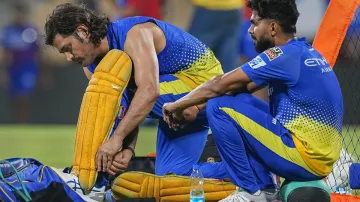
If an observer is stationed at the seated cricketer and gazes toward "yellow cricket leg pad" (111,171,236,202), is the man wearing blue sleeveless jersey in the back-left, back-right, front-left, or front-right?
front-right

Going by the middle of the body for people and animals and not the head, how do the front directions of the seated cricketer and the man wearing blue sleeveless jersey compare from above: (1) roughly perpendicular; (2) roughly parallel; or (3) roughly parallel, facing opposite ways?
roughly parallel

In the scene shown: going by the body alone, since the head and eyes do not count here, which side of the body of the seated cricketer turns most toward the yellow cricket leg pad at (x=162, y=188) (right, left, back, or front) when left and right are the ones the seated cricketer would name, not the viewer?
front

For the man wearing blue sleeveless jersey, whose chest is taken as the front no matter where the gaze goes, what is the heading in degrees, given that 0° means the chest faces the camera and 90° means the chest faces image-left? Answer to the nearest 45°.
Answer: approximately 90°

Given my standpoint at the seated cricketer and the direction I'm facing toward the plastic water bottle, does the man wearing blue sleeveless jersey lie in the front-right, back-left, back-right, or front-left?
front-right

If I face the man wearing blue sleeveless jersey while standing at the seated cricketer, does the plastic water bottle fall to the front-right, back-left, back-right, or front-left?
front-left

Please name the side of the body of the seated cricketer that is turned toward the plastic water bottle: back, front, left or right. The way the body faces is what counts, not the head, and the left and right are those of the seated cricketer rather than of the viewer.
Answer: front

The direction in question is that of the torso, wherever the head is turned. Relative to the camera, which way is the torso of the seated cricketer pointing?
to the viewer's left
